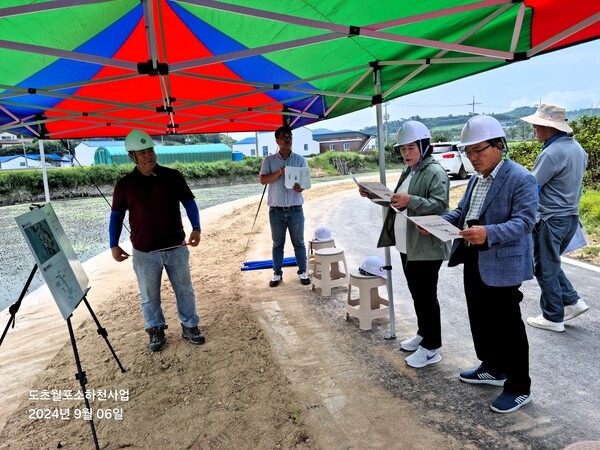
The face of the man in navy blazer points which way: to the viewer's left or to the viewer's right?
to the viewer's left

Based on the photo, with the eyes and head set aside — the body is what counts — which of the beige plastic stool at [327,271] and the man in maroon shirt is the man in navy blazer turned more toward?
the man in maroon shirt

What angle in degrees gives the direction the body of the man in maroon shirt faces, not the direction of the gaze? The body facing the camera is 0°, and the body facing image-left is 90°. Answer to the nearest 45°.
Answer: approximately 0°

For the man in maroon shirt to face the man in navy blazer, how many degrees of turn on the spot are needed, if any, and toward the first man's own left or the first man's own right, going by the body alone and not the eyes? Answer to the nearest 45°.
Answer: approximately 45° to the first man's own left

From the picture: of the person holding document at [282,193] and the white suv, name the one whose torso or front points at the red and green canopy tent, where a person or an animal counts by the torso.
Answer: the person holding document

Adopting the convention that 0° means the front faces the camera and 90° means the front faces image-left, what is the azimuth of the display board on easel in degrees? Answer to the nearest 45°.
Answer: approximately 315°

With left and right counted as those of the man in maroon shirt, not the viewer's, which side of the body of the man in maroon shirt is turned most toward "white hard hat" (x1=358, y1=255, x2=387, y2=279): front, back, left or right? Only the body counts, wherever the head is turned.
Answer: left

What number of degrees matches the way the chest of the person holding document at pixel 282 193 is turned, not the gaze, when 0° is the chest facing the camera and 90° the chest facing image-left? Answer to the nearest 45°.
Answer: approximately 0°

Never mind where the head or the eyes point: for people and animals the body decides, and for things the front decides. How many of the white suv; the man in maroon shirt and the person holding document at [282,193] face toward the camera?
2
